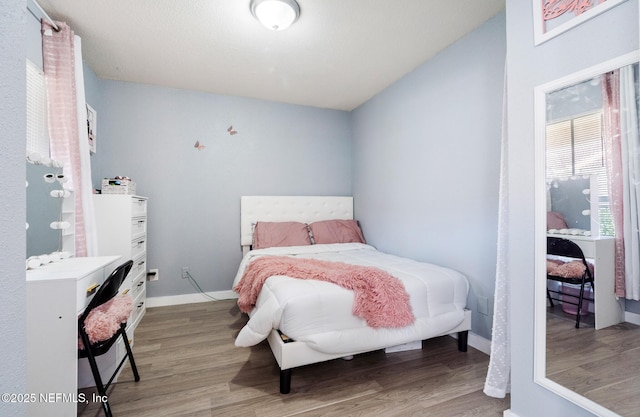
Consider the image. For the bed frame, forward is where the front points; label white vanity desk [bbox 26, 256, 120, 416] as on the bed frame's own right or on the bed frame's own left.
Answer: on the bed frame's own right

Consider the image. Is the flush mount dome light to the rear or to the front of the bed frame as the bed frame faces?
to the front

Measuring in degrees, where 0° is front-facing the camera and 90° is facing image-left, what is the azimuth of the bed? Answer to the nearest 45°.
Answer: approximately 315°

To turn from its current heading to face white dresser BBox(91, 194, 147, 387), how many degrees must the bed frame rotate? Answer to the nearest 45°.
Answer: approximately 90° to its right

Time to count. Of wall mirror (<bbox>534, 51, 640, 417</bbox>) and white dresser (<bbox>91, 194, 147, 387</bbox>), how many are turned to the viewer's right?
1

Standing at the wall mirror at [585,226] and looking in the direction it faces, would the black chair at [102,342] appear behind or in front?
in front

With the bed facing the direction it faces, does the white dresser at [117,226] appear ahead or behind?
behind

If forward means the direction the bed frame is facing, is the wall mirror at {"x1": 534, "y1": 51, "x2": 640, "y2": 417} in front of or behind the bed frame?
in front

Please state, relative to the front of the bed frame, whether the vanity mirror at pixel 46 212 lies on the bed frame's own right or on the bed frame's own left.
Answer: on the bed frame's own right

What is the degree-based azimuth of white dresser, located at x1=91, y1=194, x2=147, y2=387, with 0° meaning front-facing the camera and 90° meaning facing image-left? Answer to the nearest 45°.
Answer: approximately 270°

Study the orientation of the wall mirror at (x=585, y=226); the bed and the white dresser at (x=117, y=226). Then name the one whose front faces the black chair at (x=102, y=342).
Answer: the wall mirror

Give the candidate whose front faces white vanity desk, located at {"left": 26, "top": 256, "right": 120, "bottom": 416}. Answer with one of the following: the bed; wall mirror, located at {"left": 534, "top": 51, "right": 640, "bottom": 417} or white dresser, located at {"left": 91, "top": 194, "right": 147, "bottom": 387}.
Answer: the wall mirror

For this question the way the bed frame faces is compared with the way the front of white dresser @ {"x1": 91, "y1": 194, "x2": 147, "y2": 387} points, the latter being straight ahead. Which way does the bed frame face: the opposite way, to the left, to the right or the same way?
to the right
